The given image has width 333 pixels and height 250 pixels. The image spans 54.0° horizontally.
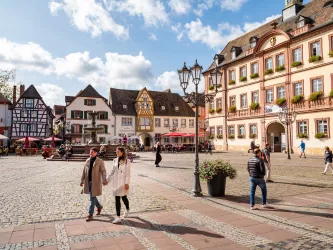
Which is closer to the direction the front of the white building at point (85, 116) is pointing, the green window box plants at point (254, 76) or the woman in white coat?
the woman in white coat

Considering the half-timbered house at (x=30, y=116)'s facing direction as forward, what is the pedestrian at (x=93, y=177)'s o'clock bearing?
The pedestrian is roughly at 12 o'clock from the half-timbered house.

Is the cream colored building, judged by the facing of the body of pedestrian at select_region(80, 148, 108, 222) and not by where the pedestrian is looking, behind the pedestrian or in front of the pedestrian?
behind

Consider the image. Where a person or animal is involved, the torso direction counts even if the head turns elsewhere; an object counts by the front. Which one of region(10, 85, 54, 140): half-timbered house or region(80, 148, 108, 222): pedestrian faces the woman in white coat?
the half-timbered house

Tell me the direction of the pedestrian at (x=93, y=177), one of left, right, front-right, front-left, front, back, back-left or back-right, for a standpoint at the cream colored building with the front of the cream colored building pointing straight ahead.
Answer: front-left

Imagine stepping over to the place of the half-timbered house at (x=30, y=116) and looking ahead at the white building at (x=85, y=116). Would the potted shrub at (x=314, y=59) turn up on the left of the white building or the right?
right

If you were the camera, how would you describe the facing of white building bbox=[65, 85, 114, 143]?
facing the viewer

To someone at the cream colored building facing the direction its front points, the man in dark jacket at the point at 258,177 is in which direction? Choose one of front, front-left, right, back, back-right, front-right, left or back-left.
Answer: front-left

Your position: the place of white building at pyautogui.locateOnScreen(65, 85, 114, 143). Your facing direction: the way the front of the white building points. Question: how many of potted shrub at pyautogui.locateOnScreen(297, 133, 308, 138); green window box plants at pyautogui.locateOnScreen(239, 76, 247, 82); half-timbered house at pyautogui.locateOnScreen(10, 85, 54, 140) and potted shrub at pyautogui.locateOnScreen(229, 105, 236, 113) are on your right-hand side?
1

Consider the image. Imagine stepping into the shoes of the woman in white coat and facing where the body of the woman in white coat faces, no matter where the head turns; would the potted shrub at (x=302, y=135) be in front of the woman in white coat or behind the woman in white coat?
behind

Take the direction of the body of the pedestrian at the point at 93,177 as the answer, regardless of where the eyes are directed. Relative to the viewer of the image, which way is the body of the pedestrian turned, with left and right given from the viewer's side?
facing the viewer and to the left of the viewer

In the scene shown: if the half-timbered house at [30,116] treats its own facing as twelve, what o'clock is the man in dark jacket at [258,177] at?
The man in dark jacket is roughly at 12 o'clock from the half-timbered house.

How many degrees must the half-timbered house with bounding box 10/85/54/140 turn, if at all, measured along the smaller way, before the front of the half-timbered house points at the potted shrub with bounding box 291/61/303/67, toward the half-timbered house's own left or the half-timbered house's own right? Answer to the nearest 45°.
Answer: approximately 45° to the half-timbered house's own left

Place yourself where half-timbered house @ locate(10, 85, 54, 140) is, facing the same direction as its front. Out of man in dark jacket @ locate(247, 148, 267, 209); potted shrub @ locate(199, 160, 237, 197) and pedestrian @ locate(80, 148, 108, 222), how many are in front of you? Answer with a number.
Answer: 3

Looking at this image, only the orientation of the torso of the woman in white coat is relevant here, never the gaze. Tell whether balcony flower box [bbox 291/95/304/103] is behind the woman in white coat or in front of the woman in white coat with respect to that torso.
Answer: behind

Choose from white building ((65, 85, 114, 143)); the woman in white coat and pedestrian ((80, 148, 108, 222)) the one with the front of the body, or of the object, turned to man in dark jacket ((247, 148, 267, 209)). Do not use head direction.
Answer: the white building

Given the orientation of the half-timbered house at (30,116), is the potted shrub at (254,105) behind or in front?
in front

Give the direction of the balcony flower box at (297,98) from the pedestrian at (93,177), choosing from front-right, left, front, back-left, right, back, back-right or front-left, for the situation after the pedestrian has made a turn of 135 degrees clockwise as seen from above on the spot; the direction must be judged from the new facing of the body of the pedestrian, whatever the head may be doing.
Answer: front-right

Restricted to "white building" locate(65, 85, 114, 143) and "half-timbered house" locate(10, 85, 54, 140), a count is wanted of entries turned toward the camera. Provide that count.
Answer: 2
